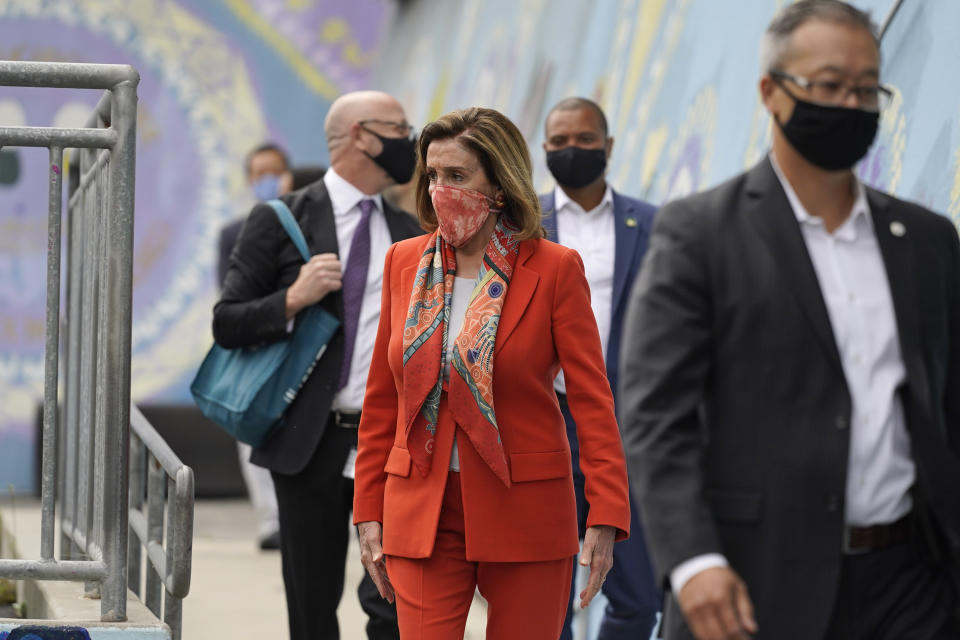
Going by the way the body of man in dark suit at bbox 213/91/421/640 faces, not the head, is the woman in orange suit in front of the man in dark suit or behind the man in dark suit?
in front

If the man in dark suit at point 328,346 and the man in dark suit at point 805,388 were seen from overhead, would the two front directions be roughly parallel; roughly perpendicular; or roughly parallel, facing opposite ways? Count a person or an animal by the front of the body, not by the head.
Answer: roughly parallel

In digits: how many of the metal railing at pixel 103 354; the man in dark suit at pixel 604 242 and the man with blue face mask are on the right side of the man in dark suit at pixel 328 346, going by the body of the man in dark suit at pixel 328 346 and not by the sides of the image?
1

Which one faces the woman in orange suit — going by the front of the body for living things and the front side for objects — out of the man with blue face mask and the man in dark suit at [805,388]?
the man with blue face mask

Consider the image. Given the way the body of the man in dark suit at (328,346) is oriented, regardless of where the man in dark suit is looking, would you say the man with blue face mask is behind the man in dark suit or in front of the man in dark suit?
behind

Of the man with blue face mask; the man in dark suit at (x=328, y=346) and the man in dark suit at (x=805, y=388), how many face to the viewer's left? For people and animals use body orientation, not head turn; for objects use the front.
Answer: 0

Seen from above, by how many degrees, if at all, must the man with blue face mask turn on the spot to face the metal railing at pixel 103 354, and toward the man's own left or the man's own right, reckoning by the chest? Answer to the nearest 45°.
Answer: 0° — they already face it

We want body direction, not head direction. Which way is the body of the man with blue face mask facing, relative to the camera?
toward the camera

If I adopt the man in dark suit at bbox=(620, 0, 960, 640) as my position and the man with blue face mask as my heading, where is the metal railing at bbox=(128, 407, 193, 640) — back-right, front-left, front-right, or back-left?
front-left

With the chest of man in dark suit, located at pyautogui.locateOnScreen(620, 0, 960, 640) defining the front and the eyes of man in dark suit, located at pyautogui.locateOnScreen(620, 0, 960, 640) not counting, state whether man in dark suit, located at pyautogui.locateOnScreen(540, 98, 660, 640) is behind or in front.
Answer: behind

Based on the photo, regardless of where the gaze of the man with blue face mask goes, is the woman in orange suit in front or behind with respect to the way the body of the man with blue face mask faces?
in front

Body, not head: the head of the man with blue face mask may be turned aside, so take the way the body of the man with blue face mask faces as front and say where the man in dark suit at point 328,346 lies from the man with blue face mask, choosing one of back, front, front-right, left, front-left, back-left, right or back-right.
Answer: front

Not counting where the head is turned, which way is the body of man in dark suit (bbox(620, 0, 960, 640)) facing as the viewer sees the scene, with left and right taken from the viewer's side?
facing the viewer and to the right of the viewer
